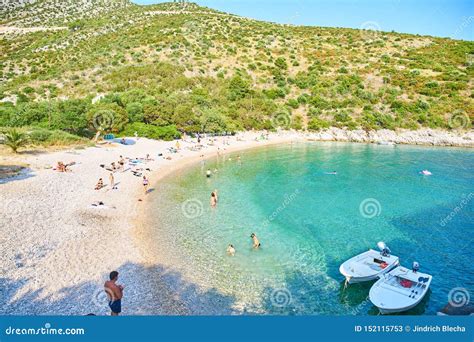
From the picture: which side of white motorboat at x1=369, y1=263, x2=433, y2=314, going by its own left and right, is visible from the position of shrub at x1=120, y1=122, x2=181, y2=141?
right

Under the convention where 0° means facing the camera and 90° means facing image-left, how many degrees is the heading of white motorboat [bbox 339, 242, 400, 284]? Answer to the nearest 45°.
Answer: approximately 45°

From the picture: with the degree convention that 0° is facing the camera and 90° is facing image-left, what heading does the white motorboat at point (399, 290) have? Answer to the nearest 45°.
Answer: approximately 45°

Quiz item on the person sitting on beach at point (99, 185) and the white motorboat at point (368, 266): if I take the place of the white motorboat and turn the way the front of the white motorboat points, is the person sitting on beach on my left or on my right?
on my right

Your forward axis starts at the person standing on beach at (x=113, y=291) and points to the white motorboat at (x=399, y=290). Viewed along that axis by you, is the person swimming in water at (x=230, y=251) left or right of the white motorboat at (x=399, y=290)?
left

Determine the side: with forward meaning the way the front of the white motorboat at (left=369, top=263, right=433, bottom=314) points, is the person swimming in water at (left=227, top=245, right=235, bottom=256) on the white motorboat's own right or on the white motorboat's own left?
on the white motorboat's own right
